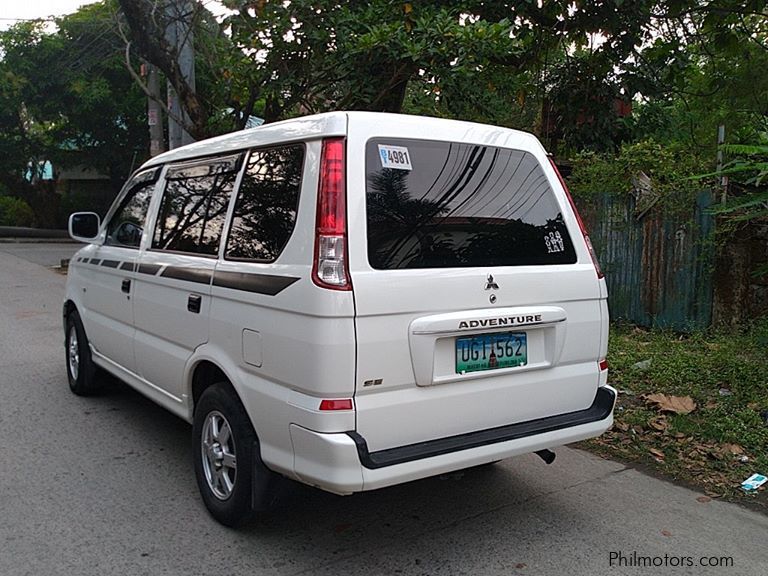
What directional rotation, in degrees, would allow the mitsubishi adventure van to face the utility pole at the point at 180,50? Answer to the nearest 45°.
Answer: approximately 45° to its right

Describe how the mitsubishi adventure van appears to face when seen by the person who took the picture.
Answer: facing away from the viewer and to the left of the viewer

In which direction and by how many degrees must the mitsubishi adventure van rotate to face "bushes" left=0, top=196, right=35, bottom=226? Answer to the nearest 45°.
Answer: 0° — it already faces it
